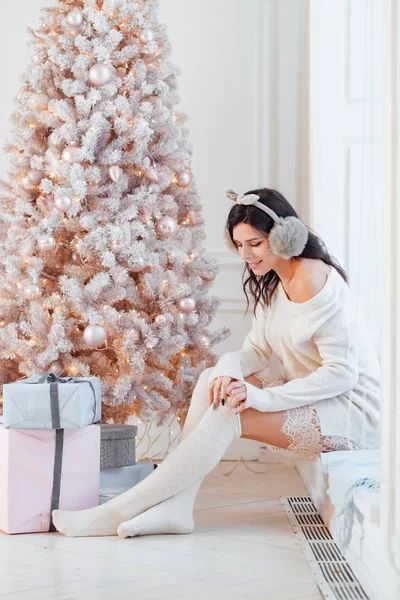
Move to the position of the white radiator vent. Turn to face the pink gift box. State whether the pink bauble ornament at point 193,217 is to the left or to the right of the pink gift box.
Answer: right

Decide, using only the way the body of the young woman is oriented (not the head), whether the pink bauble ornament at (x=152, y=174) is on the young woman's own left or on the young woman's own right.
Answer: on the young woman's own right

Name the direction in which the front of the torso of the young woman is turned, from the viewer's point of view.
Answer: to the viewer's left

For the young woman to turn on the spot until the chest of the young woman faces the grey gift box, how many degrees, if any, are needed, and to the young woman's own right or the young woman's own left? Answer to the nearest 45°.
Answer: approximately 45° to the young woman's own right

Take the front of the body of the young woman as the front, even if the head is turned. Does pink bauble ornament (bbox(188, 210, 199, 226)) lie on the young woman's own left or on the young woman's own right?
on the young woman's own right

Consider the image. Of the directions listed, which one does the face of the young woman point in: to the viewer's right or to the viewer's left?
to the viewer's left

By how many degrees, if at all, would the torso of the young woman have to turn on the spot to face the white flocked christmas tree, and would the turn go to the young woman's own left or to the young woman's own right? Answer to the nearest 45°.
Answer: approximately 45° to the young woman's own right
